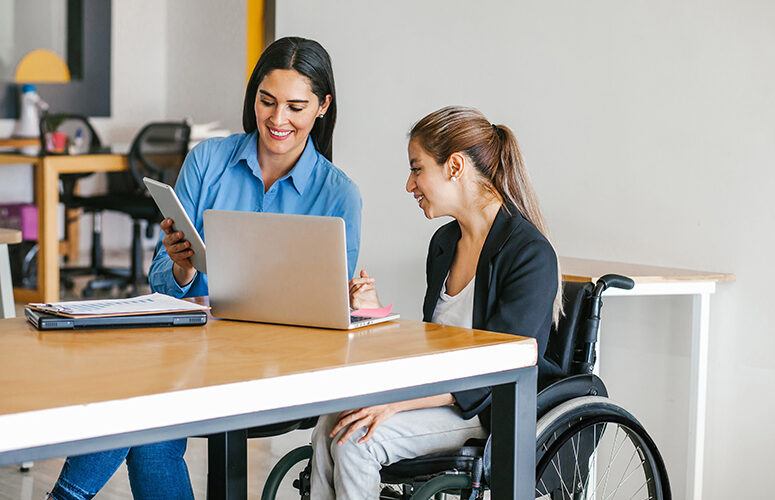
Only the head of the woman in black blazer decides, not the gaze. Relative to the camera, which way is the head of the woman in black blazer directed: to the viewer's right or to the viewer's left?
to the viewer's left

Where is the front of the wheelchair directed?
to the viewer's left

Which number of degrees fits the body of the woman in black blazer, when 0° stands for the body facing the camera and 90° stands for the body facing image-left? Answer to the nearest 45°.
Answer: approximately 45°

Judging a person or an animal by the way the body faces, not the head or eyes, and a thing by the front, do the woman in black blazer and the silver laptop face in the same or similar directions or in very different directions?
very different directions

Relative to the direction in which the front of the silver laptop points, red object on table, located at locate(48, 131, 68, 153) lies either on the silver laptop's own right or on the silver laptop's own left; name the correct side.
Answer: on the silver laptop's own left

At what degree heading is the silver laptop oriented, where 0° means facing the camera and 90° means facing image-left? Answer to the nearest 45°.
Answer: approximately 225°

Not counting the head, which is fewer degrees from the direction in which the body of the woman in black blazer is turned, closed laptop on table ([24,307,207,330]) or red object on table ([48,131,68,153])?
the closed laptop on table

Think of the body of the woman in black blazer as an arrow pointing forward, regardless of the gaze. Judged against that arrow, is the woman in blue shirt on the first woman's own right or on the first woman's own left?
on the first woman's own right

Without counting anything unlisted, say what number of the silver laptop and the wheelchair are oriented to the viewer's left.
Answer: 1

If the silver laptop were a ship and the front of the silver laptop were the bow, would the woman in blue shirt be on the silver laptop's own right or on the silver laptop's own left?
on the silver laptop's own left
